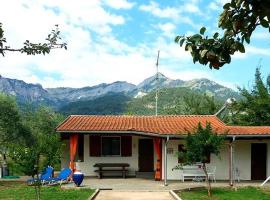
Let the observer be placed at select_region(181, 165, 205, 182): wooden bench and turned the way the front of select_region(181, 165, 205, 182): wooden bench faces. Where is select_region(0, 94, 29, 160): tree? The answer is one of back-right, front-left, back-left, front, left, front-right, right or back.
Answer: back-right

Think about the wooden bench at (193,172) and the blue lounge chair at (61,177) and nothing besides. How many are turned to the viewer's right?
0

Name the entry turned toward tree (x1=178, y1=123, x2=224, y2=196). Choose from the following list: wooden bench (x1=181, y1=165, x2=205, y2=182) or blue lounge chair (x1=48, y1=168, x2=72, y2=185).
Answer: the wooden bench

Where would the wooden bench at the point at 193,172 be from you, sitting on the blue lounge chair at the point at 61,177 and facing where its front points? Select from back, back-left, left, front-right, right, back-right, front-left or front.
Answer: back-left

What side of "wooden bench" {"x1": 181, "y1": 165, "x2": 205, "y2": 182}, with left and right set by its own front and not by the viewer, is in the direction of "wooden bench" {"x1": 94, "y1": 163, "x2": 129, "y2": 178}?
right

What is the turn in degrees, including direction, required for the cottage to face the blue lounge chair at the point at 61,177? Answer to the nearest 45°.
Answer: approximately 45° to its right

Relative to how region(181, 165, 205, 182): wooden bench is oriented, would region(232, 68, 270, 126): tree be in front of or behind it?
behind

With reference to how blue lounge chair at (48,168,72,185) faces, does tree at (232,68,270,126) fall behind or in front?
behind

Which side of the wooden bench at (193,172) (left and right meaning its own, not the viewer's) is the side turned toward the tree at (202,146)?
front

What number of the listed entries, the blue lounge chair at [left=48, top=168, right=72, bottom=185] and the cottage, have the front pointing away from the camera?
0

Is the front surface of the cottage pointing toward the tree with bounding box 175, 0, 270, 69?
yes

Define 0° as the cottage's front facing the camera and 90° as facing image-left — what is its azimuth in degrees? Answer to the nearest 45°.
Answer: approximately 0°

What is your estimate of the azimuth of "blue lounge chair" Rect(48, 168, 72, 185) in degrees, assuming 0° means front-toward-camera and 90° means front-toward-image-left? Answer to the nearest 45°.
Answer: approximately 45°
